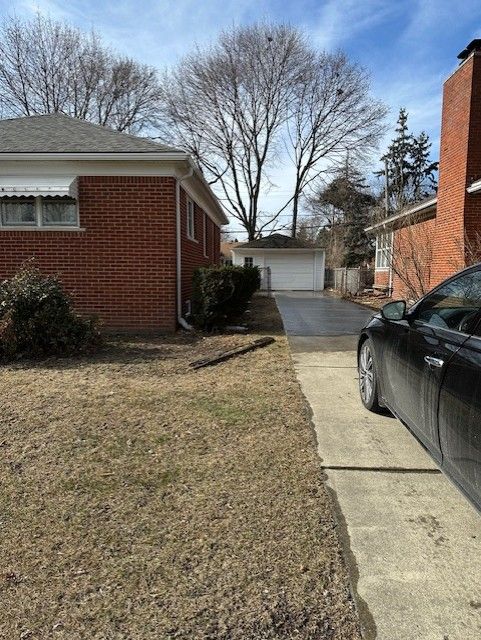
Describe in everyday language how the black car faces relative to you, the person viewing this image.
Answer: facing away from the viewer and to the left of the viewer

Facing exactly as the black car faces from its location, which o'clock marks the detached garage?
The detached garage is roughly at 1 o'clock from the black car.

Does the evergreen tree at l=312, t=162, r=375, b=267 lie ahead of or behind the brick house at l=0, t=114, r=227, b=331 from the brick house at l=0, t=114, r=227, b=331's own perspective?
behind

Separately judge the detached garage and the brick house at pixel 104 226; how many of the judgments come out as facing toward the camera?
2

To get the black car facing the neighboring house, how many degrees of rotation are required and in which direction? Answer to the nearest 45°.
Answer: approximately 45° to its right

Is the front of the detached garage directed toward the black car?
yes

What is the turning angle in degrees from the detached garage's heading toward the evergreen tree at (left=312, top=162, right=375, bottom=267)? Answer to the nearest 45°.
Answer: approximately 135° to its left

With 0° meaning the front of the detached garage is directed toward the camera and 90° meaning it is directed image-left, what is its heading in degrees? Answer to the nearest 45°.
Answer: approximately 0°

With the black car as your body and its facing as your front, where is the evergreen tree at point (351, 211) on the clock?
The evergreen tree is roughly at 1 o'clock from the black car.
